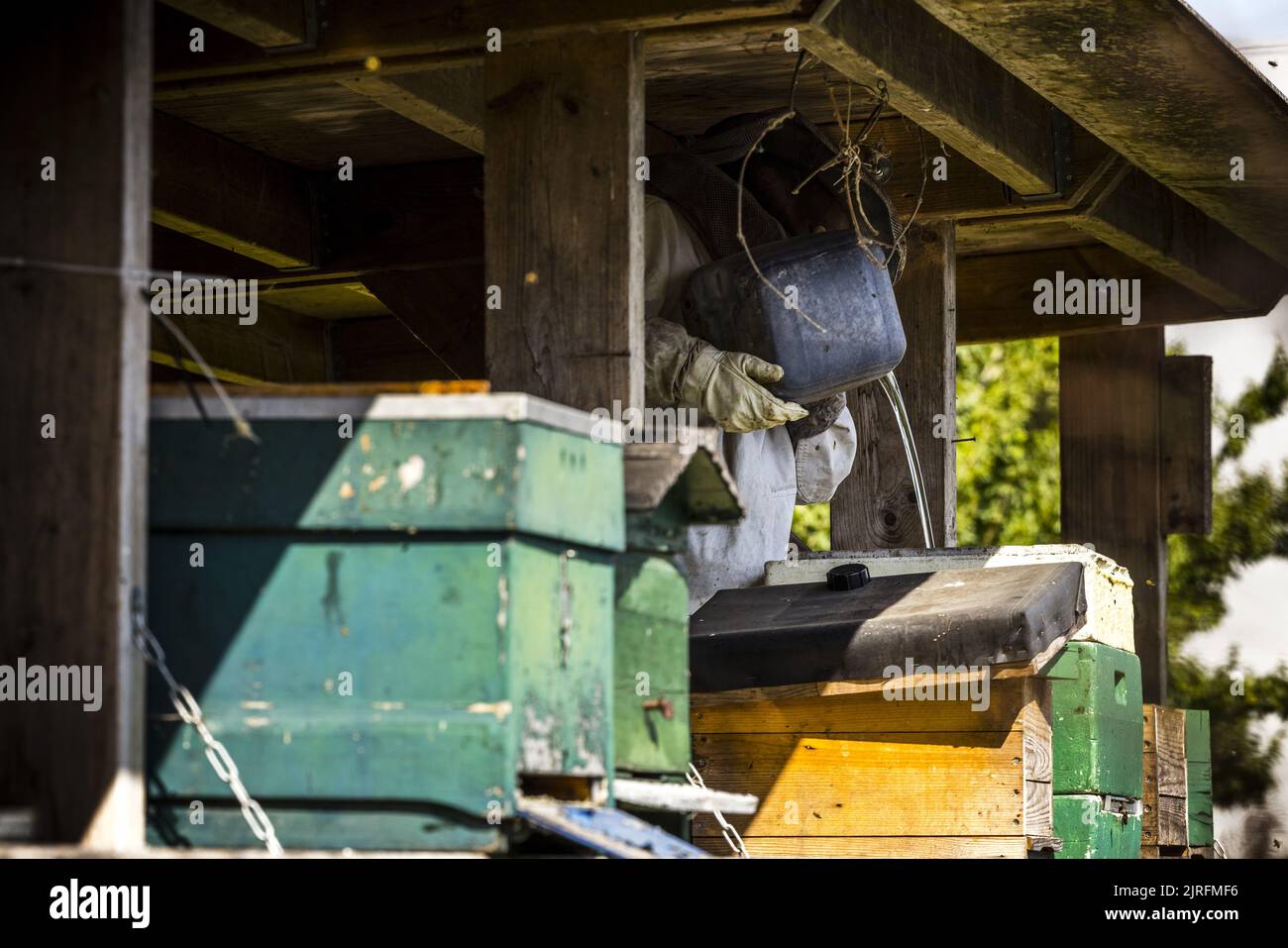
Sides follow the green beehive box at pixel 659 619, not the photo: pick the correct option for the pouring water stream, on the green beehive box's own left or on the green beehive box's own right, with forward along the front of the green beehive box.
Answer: on the green beehive box's own left

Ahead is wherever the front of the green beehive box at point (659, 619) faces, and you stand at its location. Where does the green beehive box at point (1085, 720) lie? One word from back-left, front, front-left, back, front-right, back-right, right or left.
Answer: left

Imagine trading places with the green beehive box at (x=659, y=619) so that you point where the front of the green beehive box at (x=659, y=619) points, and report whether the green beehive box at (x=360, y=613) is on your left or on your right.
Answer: on your right

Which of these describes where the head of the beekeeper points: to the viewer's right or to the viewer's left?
to the viewer's right

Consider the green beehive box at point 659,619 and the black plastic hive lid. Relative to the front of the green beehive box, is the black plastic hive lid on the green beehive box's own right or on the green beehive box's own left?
on the green beehive box's own left

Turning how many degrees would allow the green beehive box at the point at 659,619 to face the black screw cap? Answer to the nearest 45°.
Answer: approximately 135° to its left

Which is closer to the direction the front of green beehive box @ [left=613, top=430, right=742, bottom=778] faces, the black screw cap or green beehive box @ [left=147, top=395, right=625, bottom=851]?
the green beehive box

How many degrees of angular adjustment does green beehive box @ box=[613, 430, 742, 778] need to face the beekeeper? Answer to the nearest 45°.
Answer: approximately 135° to its left

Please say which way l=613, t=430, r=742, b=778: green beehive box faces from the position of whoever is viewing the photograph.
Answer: facing the viewer and to the right of the viewer
